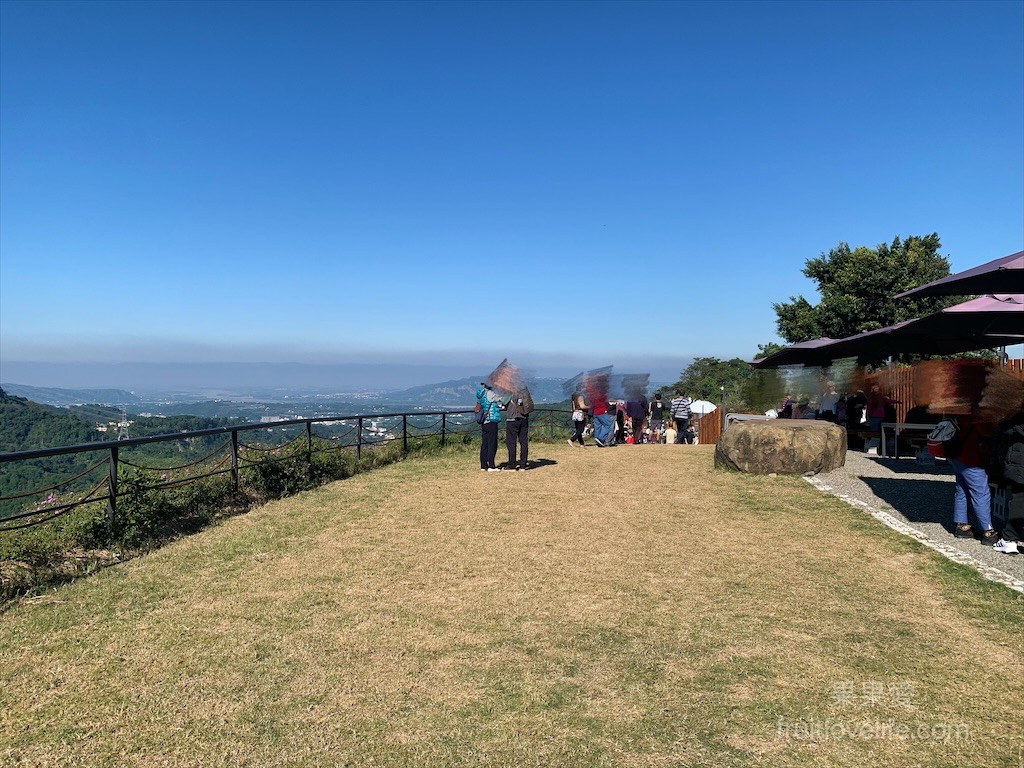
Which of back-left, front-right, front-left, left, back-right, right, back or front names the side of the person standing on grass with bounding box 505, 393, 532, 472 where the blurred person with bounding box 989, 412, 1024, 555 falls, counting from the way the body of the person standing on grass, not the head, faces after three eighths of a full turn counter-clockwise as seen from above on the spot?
left

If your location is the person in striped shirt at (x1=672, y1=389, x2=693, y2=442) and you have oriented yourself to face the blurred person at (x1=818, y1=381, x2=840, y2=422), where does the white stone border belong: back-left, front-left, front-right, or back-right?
front-right

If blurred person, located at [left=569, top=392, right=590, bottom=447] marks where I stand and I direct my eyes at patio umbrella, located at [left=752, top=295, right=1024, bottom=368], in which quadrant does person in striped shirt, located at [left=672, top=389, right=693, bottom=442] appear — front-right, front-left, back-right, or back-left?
front-left

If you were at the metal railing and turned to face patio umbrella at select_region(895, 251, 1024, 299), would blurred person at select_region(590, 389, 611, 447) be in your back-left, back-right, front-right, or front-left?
front-left

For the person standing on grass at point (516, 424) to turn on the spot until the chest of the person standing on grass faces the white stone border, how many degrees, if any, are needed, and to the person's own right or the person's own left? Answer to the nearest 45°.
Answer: approximately 135° to the person's own right

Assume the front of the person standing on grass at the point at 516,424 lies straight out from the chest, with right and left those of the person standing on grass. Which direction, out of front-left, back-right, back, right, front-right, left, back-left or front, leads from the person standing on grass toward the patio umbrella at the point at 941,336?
right

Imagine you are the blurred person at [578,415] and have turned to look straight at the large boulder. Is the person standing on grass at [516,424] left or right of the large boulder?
right

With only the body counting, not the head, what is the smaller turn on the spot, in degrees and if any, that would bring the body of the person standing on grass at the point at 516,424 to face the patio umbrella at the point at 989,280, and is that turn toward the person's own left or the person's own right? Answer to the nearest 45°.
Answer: approximately 135° to the person's own right

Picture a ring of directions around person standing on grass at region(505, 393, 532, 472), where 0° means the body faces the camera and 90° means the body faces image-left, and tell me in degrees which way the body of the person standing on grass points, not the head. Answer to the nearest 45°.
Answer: approximately 180°

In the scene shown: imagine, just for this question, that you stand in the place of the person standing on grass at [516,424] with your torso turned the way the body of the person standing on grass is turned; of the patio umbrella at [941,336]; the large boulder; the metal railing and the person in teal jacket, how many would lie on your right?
2
